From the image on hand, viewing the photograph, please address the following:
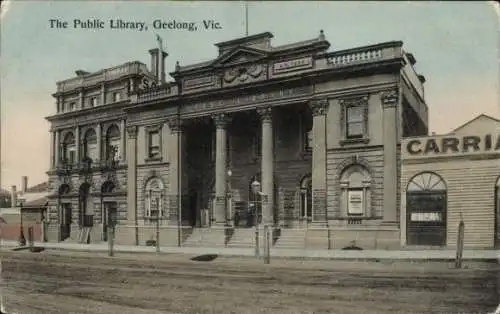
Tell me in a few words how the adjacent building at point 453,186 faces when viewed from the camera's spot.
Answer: facing the viewer

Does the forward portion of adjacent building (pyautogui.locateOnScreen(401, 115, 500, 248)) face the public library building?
no

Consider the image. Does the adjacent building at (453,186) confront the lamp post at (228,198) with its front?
no
